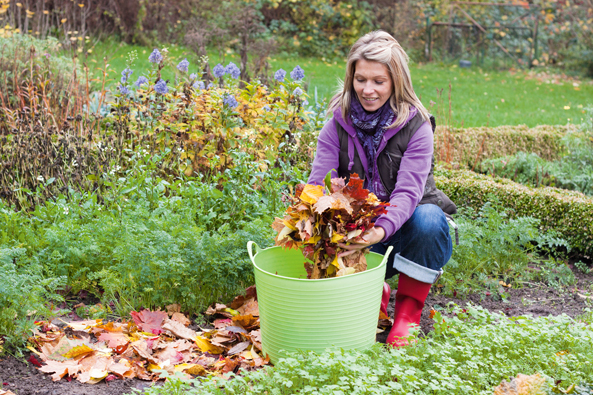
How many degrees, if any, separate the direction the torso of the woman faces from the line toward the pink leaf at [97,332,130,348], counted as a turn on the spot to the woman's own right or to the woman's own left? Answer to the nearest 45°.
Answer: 0° — they already face it

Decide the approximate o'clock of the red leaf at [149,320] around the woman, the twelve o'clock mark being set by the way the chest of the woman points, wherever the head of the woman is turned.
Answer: The red leaf is roughly at 1 o'clock from the woman.

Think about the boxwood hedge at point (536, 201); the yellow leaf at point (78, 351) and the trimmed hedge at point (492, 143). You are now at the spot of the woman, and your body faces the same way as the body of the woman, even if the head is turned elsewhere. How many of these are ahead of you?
1

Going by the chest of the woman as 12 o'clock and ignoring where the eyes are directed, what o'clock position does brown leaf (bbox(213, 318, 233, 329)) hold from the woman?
The brown leaf is roughly at 1 o'clock from the woman.

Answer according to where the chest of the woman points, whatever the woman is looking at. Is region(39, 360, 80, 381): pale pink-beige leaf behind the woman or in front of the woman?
in front

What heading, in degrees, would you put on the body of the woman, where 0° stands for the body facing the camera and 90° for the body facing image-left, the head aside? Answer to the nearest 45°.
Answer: approximately 45°

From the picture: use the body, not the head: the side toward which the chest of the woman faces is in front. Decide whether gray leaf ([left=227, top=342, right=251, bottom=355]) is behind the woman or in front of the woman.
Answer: in front

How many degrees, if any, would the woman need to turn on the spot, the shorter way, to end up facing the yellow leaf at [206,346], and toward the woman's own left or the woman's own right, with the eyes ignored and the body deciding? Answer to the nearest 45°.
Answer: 0° — they already face it

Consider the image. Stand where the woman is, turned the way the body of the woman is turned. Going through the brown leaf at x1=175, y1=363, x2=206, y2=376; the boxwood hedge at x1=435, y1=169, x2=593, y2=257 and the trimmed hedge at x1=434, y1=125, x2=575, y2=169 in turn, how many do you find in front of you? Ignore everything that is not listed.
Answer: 1
